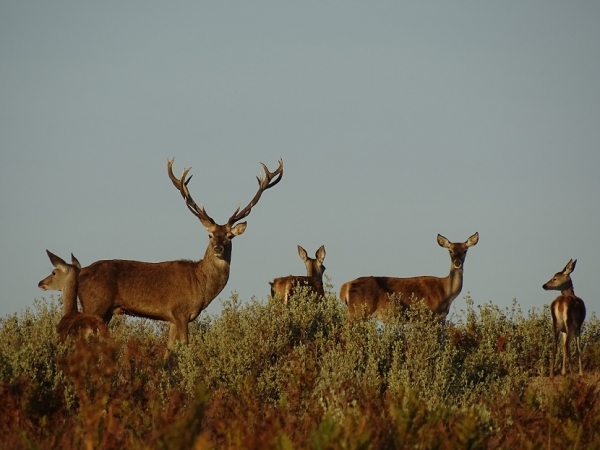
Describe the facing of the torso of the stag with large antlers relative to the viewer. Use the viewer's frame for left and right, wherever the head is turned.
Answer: facing to the right of the viewer

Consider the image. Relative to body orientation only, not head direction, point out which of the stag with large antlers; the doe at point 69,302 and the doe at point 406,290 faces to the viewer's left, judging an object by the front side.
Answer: the doe at point 69,302

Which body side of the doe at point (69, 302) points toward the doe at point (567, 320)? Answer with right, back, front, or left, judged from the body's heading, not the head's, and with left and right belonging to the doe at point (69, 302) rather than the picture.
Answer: back

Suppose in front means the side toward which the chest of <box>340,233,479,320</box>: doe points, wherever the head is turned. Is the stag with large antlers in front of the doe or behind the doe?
behind

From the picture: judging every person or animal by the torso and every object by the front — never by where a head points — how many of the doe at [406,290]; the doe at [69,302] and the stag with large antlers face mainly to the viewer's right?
2

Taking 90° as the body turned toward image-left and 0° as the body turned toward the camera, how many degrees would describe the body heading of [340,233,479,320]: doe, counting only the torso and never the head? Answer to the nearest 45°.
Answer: approximately 270°

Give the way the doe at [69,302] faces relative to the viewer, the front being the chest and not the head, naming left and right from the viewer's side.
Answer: facing to the left of the viewer

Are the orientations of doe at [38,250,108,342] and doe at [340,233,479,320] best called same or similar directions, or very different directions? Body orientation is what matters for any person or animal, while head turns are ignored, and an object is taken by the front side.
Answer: very different directions
